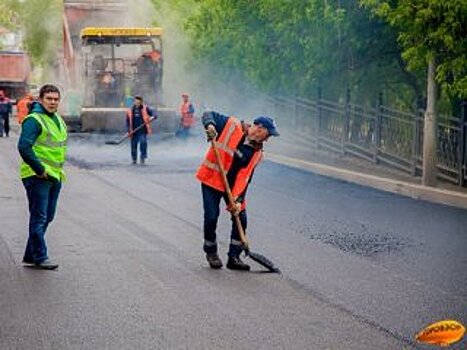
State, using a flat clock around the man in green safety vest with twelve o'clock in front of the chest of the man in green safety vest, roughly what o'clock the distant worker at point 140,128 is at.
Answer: The distant worker is roughly at 8 o'clock from the man in green safety vest.

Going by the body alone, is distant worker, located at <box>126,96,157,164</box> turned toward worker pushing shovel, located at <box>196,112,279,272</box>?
yes

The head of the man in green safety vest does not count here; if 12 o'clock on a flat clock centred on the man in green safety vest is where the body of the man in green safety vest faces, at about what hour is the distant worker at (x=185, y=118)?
The distant worker is roughly at 8 o'clock from the man in green safety vest.

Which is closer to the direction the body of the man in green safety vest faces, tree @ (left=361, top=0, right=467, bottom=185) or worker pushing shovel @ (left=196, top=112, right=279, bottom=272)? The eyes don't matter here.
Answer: the worker pushing shovel

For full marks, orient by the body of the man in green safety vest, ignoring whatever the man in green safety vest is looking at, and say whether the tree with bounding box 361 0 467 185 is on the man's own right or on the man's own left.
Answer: on the man's own left

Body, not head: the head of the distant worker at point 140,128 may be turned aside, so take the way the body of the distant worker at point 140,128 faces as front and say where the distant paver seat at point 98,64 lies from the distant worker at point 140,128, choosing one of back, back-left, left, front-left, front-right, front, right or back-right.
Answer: back

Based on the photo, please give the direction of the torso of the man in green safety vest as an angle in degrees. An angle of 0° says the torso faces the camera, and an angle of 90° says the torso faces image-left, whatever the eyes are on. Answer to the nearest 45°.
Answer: approximately 315°

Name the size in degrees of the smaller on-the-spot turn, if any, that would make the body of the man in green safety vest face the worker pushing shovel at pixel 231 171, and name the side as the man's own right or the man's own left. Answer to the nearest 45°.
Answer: approximately 45° to the man's own left

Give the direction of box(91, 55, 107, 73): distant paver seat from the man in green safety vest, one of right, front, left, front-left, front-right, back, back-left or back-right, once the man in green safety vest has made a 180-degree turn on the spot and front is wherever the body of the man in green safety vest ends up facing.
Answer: front-right

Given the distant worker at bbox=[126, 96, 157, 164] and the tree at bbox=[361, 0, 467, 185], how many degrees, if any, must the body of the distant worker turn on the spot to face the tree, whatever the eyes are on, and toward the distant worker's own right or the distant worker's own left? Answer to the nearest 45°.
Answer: approximately 45° to the distant worker's own left
